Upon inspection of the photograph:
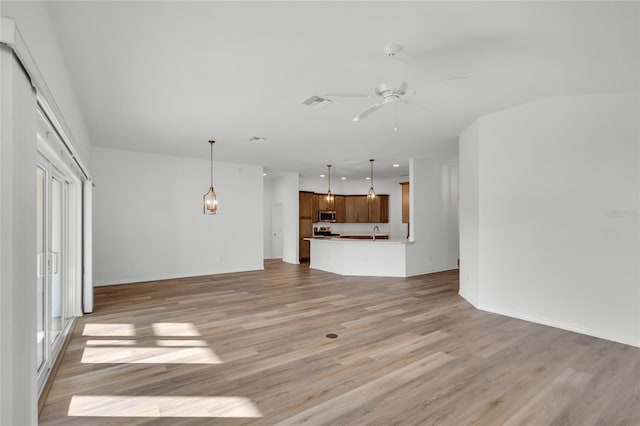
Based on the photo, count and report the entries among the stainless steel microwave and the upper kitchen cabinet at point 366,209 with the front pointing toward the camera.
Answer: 2

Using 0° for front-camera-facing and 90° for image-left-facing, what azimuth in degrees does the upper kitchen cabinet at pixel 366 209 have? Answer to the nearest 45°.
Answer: approximately 0°

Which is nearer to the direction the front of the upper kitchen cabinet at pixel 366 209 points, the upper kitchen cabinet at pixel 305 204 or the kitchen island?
the kitchen island

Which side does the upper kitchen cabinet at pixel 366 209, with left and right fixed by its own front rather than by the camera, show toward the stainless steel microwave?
right

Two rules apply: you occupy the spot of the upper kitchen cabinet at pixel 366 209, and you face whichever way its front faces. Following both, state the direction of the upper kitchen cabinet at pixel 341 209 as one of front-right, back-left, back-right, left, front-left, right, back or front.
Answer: right

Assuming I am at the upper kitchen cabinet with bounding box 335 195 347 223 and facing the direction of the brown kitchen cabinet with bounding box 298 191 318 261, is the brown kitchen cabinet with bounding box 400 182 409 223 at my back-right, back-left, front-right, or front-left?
back-left

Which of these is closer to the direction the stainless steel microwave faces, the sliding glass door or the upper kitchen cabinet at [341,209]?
the sliding glass door

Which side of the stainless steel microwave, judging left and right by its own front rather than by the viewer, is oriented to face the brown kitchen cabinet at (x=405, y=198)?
left
